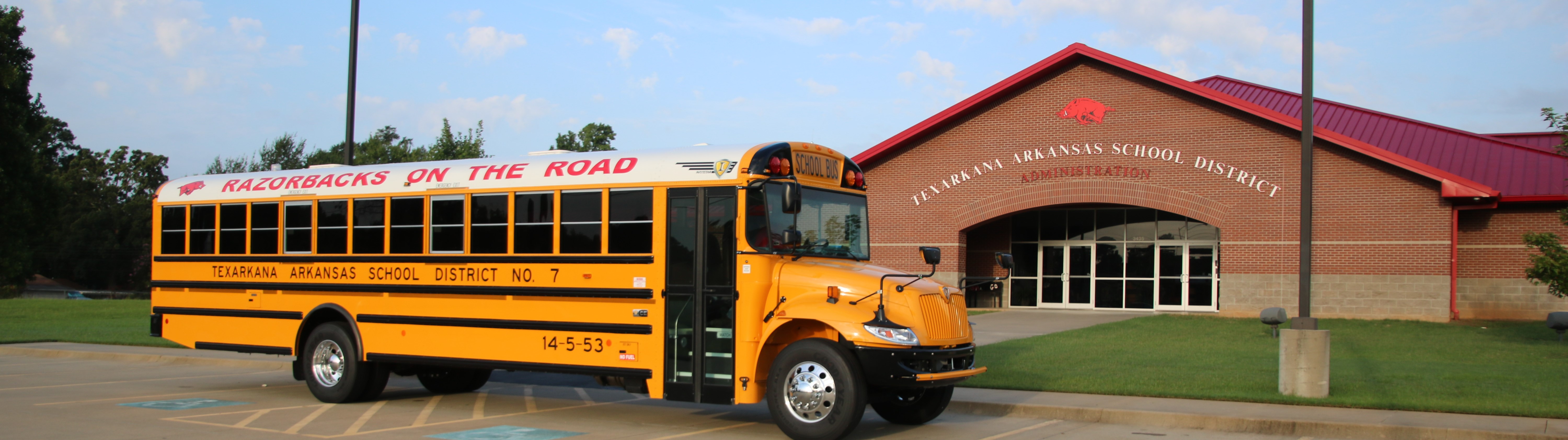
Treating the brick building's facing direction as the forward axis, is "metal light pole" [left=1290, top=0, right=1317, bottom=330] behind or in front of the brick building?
in front

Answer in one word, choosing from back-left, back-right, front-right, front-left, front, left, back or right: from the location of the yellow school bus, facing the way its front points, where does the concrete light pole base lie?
front-left

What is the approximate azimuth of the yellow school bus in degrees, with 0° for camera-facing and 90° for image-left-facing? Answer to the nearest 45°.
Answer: approximately 315°

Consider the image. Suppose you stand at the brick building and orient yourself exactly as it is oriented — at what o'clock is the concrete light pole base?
The concrete light pole base is roughly at 12 o'clock from the brick building.

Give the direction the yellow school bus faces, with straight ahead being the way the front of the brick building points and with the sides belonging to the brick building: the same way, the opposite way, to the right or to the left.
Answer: to the left

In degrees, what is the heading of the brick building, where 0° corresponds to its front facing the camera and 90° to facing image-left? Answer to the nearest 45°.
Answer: approximately 0°

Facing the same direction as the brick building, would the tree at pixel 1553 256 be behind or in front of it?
in front

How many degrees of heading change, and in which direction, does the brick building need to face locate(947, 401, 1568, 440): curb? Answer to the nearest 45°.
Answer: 0° — it already faces it

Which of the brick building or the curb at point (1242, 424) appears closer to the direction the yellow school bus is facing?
the curb

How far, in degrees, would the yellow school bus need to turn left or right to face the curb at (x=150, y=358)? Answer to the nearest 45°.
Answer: approximately 180°

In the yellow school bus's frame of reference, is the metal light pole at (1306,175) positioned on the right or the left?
on its left
